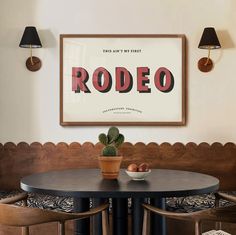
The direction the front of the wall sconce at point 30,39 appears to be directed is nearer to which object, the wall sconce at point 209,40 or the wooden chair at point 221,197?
the wooden chair

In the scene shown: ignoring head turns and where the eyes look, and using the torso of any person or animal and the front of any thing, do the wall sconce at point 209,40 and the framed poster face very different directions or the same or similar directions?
same or similar directions

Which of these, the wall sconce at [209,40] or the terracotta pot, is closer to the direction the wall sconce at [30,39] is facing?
the terracotta pot

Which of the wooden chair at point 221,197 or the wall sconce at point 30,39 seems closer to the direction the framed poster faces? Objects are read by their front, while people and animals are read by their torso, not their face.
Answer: the wooden chair

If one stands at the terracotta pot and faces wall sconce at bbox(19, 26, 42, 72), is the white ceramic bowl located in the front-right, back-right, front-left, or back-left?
back-right

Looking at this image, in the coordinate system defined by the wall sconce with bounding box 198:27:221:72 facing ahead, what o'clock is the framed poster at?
The framed poster is roughly at 3 o'clock from the wall sconce.

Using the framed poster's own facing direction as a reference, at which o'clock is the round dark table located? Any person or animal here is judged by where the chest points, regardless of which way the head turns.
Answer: The round dark table is roughly at 12 o'clock from the framed poster.

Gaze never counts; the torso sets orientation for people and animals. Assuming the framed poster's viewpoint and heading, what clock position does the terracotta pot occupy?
The terracotta pot is roughly at 12 o'clock from the framed poster.

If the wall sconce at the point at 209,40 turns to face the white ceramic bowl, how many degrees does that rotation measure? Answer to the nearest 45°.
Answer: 0° — it already faces it

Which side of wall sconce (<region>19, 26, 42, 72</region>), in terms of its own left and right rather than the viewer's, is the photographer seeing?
front

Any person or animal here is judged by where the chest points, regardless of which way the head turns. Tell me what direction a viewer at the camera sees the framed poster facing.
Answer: facing the viewer

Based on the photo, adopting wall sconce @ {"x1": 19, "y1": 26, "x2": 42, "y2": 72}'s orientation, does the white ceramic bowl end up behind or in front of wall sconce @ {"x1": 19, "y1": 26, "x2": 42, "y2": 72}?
in front

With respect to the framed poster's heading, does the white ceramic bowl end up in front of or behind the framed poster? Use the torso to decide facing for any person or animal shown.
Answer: in front

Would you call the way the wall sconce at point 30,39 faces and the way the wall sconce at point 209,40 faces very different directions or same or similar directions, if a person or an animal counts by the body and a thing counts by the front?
same or similar directions

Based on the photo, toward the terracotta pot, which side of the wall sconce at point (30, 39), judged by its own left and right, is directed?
front

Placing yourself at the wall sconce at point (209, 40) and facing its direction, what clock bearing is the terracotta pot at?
The terracotta pot is roughly at 1 o'clock from the wall sconce.

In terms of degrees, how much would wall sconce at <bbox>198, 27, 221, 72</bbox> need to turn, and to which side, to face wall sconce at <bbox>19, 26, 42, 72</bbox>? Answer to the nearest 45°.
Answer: approximately 90° to its right
